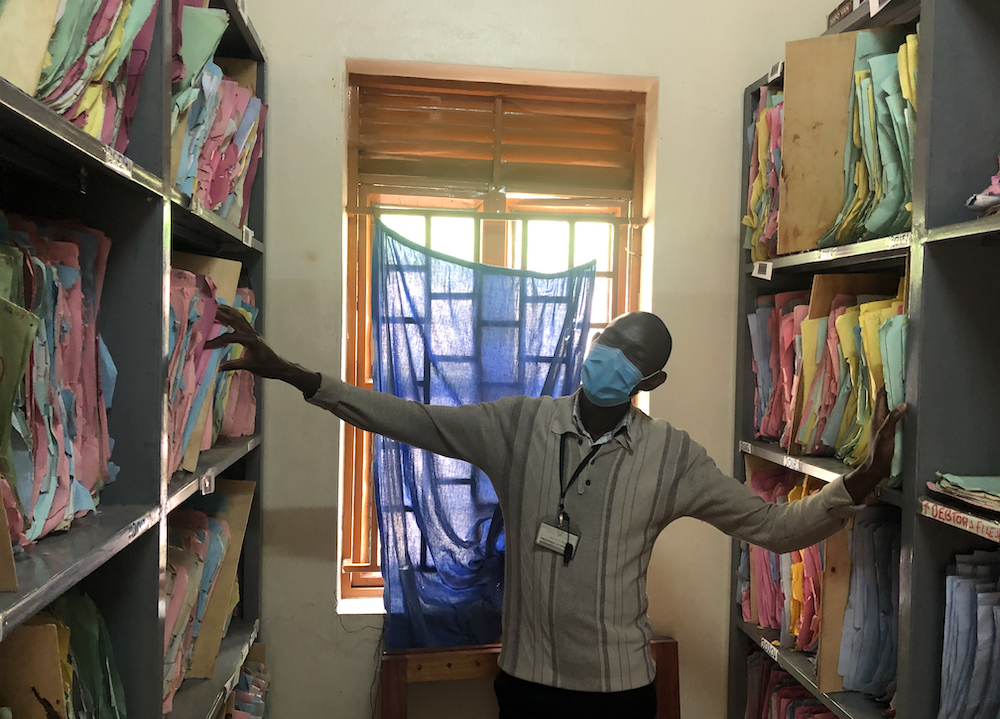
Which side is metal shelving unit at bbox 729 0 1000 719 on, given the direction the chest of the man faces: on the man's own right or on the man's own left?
on the man's own left

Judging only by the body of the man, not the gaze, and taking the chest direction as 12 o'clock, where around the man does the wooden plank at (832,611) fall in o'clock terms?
The wooden plank is roughly at 9 o'clock from the man.

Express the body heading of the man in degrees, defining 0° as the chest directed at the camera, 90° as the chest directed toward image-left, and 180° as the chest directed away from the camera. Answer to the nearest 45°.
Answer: approximately 0°

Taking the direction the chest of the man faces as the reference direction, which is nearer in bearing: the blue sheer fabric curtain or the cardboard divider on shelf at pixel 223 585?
the cardboard divider on shelf

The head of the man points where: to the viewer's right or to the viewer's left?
to the viewer's left

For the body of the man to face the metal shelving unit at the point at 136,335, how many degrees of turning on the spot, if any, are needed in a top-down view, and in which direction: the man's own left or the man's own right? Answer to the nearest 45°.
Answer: approximately 45° to the man's own right

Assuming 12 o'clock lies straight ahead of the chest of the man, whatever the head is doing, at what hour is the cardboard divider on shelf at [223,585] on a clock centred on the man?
The cardboard divider on shelf is roughly at 3 o'clock from the man.

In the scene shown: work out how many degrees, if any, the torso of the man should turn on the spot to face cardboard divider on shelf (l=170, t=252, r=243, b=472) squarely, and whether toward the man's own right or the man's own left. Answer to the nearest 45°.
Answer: approximately 90° to the man's own right
